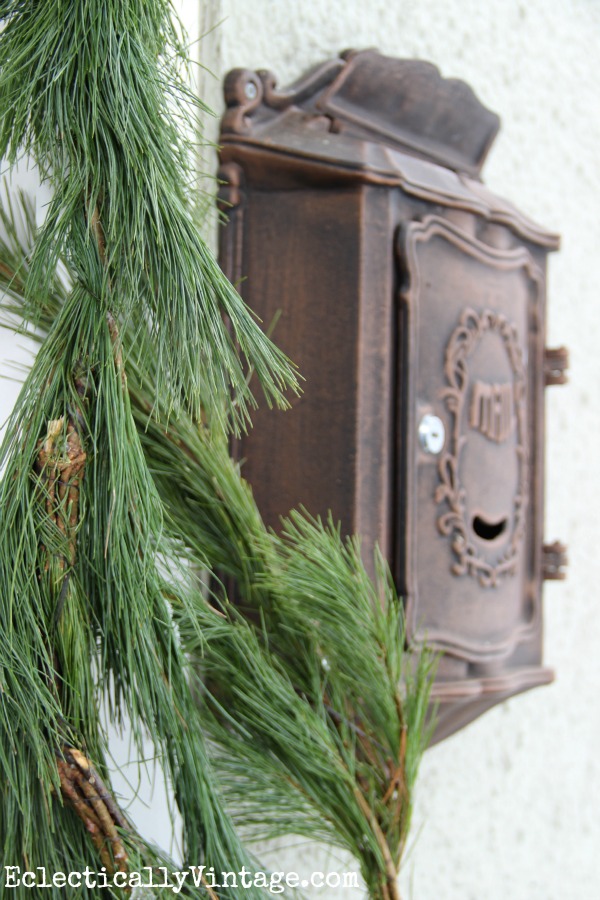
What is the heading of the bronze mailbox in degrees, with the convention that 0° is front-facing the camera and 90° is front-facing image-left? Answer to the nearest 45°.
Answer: approximately 315°
